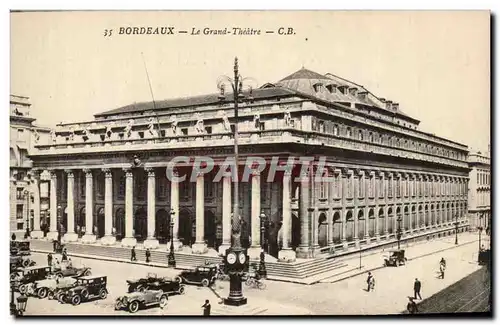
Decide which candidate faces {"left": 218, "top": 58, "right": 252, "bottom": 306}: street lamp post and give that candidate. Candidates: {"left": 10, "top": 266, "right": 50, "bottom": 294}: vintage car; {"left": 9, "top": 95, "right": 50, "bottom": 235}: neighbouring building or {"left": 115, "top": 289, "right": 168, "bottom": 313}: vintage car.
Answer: the neighbouring building

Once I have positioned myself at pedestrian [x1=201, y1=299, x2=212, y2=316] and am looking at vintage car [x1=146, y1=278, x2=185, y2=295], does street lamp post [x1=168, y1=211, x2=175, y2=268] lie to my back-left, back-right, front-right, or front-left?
front-right

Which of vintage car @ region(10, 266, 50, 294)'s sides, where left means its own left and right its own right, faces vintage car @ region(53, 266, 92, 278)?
back

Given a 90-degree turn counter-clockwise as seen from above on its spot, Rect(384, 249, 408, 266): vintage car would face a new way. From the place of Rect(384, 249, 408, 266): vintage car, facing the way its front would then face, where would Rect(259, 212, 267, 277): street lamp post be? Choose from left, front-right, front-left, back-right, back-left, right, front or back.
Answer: back-right

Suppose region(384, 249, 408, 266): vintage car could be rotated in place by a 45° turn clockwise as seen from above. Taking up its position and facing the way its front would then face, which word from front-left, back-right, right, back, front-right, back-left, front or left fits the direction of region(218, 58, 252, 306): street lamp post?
front-left

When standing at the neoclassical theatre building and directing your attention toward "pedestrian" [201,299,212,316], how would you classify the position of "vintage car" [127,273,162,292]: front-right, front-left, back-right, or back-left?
front-right

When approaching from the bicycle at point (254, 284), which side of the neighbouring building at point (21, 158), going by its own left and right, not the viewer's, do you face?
front

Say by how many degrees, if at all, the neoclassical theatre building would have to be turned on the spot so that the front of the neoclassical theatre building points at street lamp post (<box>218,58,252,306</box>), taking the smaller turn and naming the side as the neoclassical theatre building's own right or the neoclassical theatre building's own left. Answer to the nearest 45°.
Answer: approximately 45° to the neoclassical theatre building's own left

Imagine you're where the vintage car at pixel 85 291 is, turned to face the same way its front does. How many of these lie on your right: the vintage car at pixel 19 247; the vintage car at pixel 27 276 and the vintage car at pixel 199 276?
2
